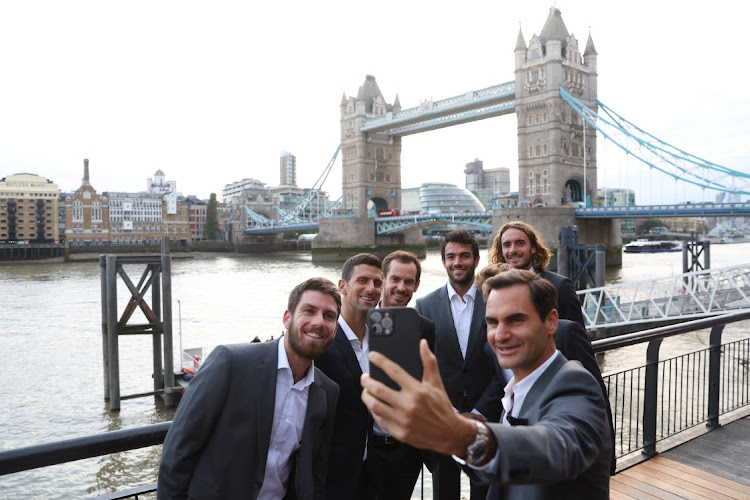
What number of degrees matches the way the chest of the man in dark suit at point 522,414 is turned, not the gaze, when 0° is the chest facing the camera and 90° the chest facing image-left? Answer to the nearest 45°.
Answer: approximately 45°

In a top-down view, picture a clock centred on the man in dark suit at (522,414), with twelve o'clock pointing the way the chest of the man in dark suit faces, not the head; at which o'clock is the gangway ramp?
The gangway ramp is roughly at 5 o'clock from the man in dark suit.

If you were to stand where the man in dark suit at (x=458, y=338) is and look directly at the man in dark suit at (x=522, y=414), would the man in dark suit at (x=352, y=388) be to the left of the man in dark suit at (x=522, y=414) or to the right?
right

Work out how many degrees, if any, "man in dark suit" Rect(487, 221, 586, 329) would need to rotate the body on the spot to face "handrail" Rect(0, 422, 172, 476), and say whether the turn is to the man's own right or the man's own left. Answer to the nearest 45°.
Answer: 0° — they already face it

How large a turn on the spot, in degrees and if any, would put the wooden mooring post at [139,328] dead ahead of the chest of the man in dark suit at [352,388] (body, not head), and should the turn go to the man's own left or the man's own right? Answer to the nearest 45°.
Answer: approximately 180°

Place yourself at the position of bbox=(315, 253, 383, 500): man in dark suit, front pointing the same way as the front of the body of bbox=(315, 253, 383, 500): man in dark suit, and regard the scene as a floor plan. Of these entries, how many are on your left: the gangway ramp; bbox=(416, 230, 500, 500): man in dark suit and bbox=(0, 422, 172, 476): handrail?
2

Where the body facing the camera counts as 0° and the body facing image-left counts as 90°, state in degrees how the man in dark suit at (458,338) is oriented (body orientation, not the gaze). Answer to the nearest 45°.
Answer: approximately 0°

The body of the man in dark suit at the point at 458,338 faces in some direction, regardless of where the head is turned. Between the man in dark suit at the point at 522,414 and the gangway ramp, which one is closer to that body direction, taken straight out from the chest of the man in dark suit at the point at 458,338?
the man in dark suit

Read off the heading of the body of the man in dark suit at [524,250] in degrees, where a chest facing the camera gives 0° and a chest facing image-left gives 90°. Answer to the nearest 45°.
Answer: approximately 45°

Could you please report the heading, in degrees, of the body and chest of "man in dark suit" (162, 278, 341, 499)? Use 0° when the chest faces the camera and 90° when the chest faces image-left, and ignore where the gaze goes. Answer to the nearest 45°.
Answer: approximately 315°
